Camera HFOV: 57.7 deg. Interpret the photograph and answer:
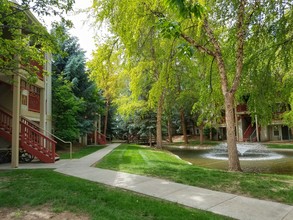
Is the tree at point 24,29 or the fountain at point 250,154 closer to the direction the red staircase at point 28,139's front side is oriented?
the fountain

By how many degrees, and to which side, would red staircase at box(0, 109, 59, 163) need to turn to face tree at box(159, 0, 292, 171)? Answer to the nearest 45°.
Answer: approximately 45° to its right

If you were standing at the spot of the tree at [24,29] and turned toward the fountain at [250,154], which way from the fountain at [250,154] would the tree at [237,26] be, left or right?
right

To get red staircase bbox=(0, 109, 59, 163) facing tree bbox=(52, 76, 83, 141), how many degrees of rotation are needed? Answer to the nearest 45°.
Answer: approximately 90° to its left

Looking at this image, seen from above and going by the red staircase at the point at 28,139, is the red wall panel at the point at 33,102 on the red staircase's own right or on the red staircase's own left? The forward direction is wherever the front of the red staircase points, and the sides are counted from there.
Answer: on the red staircase's own left

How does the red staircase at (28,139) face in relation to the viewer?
to the viewer's right

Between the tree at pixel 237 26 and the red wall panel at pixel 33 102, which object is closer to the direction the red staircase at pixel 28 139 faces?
the tree
